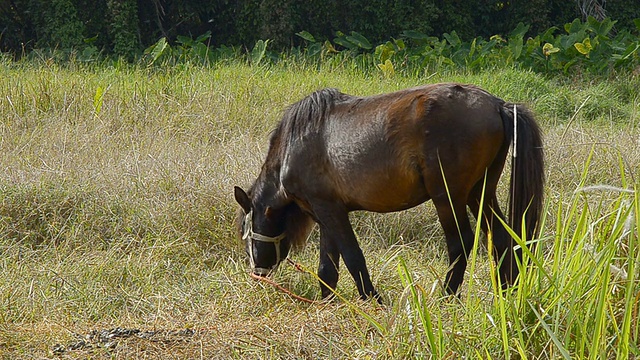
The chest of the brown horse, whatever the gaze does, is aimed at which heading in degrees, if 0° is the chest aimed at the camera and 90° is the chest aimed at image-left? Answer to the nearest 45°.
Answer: approximately 90°
